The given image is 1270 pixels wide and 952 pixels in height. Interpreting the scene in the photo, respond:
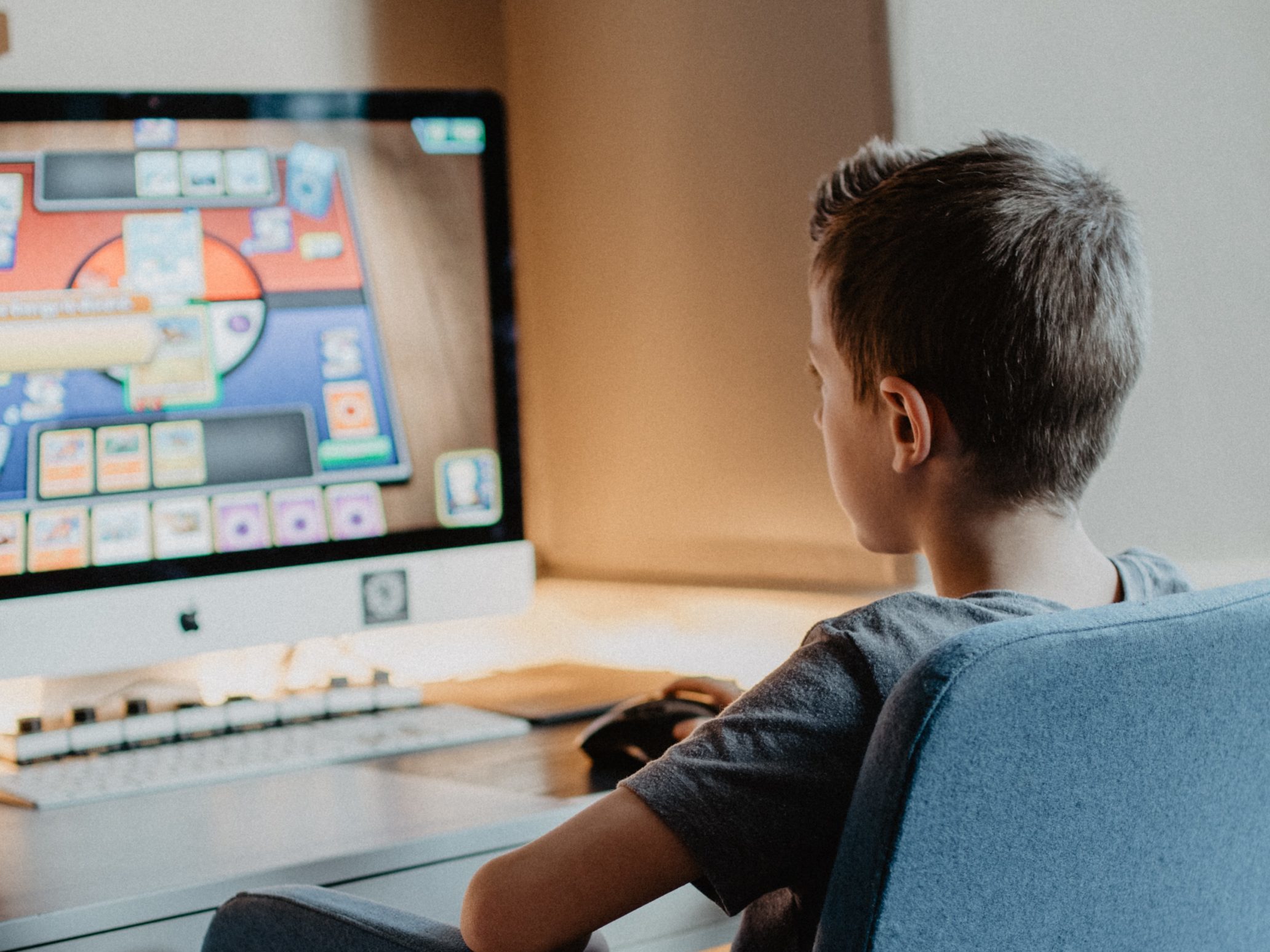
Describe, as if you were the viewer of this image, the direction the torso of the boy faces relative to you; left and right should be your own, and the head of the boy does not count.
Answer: facing away from the viewer and to the left of the viewer

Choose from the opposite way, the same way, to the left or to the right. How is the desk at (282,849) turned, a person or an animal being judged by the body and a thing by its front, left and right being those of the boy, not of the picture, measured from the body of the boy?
the opposite way

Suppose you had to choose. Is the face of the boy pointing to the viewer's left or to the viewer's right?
to the viewer's left

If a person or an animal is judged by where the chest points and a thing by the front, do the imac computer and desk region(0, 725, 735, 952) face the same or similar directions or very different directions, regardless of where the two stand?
same or similar directions

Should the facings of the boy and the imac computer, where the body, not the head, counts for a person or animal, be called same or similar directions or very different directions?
very different directions

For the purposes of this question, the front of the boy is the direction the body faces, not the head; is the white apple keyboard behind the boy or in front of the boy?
in front

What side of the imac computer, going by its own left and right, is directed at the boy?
front

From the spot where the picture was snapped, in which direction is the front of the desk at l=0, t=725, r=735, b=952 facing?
facing the viewer and to the right of the viewer
